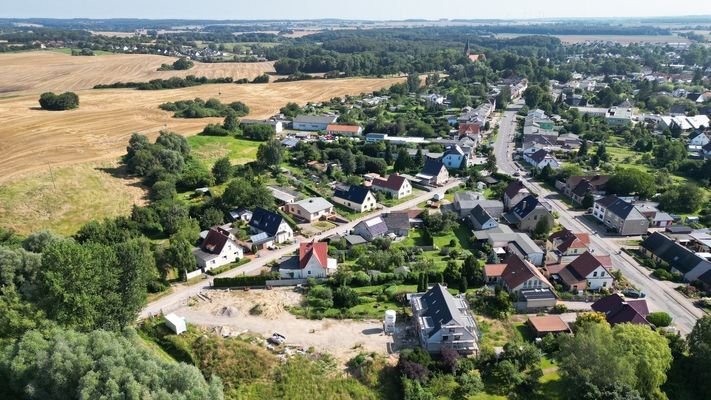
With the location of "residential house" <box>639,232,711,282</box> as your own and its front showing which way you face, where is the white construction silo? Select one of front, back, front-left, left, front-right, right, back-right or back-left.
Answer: front

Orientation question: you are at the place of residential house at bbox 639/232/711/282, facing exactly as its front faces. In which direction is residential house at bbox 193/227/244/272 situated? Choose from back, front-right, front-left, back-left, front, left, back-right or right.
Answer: front

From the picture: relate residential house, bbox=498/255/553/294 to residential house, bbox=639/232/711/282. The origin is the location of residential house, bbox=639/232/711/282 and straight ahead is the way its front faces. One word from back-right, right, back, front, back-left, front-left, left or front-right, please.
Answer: front

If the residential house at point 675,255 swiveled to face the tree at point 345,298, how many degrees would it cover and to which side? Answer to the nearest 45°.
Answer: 0° — it already faces it

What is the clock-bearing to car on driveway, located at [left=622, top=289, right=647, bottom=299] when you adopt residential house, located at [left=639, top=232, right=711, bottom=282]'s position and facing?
The car on driveway is roughly at 11 o'clock from the residential house.

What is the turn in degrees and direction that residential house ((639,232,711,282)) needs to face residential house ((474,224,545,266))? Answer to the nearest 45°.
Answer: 0° — it already faces it

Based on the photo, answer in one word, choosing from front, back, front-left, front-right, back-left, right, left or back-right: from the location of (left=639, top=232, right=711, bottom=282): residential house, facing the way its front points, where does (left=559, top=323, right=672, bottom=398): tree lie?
front-left

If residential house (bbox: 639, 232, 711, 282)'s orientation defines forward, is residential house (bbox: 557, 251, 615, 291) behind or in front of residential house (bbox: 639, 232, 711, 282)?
in front

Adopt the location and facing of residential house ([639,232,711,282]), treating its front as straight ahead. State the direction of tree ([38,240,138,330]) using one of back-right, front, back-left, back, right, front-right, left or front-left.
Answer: front

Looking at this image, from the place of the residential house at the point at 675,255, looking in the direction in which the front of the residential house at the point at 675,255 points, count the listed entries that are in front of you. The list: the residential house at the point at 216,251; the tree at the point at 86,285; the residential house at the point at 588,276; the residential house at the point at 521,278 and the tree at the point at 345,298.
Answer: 5

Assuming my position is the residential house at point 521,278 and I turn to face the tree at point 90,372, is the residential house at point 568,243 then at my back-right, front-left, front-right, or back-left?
back-right

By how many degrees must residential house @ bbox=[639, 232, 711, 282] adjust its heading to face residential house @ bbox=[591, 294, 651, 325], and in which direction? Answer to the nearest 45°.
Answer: approximately 45° to its left

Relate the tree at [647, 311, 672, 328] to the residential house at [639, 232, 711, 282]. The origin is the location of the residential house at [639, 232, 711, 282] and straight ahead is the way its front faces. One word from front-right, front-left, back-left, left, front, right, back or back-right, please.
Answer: front-left

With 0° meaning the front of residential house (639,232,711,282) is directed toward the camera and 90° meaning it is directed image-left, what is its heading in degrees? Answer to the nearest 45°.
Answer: approximately 45°

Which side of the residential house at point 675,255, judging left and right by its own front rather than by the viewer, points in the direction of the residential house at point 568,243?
front

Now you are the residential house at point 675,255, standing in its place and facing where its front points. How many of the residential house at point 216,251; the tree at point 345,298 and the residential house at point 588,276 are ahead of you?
3

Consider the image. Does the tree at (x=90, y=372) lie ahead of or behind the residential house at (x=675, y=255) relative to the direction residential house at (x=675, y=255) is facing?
ahead
